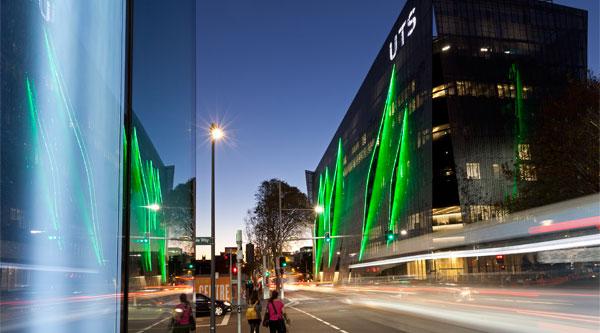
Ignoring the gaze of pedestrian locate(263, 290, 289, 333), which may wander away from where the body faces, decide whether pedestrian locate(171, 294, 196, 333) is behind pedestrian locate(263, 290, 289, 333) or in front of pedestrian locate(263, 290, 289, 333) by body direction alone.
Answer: behind
